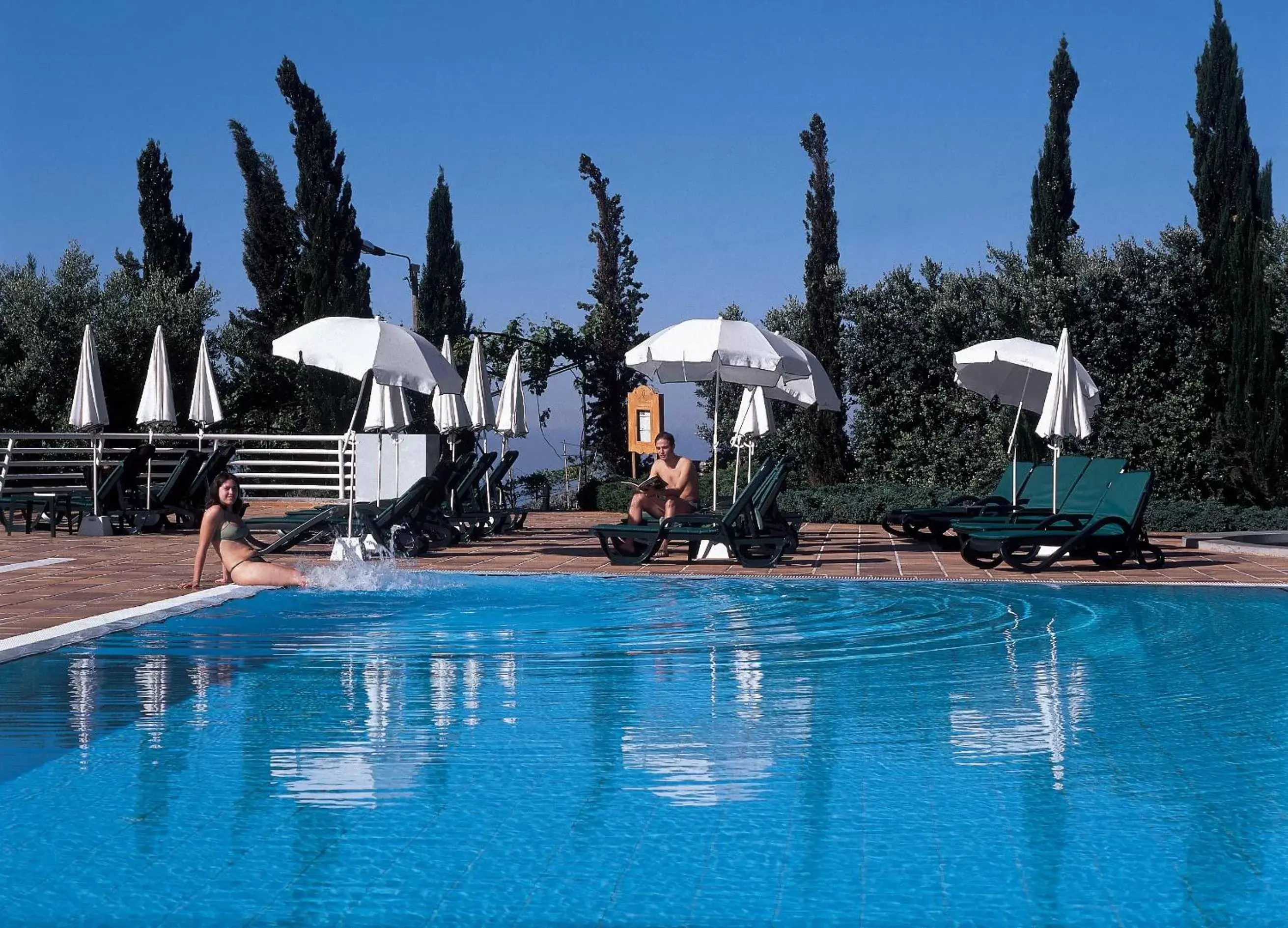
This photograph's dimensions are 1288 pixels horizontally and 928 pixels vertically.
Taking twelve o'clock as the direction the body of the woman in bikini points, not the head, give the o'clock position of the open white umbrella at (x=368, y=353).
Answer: The open white umbrella is roughly at 9 o'clock from the woman in bikini.

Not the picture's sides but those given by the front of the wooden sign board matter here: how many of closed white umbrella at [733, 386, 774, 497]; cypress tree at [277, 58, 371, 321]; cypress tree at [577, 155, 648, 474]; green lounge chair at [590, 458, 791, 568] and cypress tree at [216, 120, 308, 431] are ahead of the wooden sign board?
2

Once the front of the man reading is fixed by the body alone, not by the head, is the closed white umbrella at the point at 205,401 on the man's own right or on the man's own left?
on the man's own right

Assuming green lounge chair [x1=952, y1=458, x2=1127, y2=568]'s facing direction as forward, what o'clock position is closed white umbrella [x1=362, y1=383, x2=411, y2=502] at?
The closed white umbrella is roughly at 1 o'clock from the green lounge chair.

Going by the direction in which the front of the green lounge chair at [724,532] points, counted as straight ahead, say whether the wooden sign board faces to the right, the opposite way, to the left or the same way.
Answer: to the left

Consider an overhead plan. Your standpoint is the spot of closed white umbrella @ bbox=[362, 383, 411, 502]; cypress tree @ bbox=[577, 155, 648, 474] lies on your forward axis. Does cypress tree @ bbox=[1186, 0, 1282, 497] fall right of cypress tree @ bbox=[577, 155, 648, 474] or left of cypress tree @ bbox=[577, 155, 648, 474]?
right

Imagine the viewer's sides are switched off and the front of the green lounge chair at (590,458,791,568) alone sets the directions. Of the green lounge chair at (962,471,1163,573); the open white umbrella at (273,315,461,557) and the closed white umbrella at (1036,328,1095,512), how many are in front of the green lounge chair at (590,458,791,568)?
1

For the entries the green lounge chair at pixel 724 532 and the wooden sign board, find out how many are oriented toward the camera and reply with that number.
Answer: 1

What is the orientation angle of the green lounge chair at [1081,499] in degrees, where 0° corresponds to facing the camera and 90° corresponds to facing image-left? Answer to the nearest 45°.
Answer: approximately 45°

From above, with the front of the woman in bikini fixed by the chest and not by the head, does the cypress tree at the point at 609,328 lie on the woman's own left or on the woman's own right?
on the woman's own left

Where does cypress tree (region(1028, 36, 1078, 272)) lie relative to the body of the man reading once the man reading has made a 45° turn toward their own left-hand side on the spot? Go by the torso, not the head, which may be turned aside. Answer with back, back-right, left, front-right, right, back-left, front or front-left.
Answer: back-left

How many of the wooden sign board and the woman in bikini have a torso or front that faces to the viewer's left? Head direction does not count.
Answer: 0

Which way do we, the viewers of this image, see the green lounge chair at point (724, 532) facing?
facing to the left of the viewer
